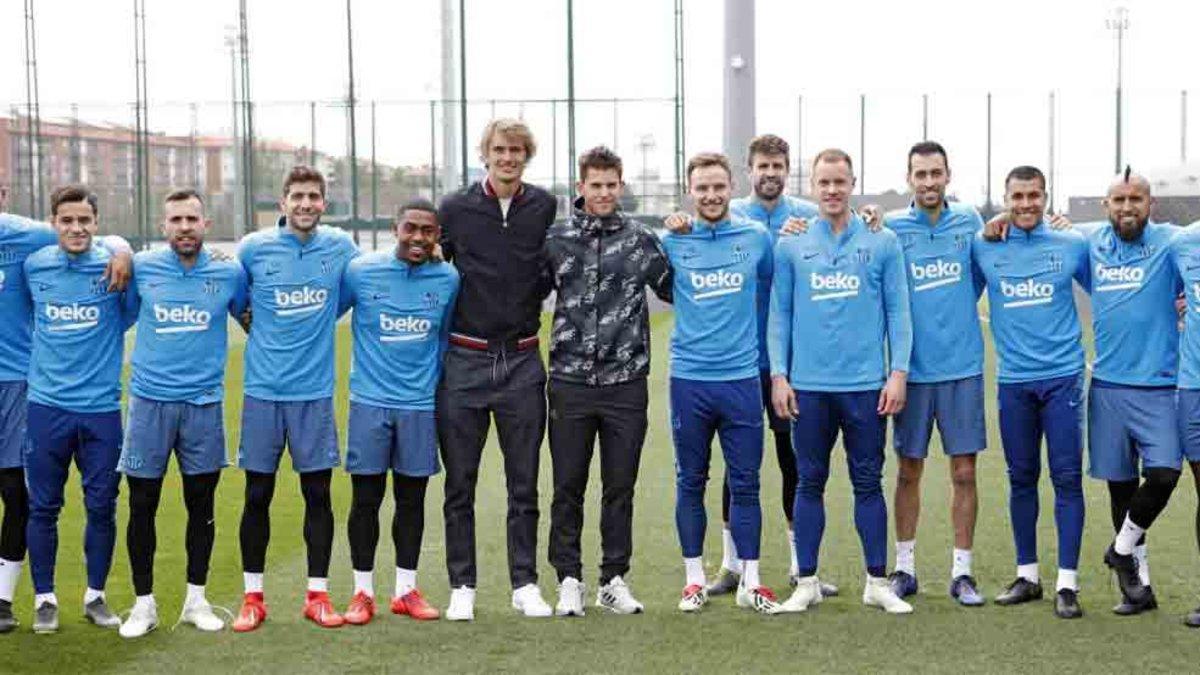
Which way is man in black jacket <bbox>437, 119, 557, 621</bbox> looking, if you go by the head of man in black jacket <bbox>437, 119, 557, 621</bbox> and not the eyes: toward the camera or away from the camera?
toward the camera

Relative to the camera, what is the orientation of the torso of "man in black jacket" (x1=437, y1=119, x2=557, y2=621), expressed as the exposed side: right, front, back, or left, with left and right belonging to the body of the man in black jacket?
front

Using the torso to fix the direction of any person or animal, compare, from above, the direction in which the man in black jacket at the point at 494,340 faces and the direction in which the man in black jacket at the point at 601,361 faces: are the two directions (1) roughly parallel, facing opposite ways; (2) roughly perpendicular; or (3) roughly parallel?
roughly parallel

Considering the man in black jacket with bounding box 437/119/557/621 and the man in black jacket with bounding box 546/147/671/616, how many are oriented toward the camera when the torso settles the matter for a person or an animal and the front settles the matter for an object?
2

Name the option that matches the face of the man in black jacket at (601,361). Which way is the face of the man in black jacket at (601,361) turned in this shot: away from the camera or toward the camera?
toward the camera
